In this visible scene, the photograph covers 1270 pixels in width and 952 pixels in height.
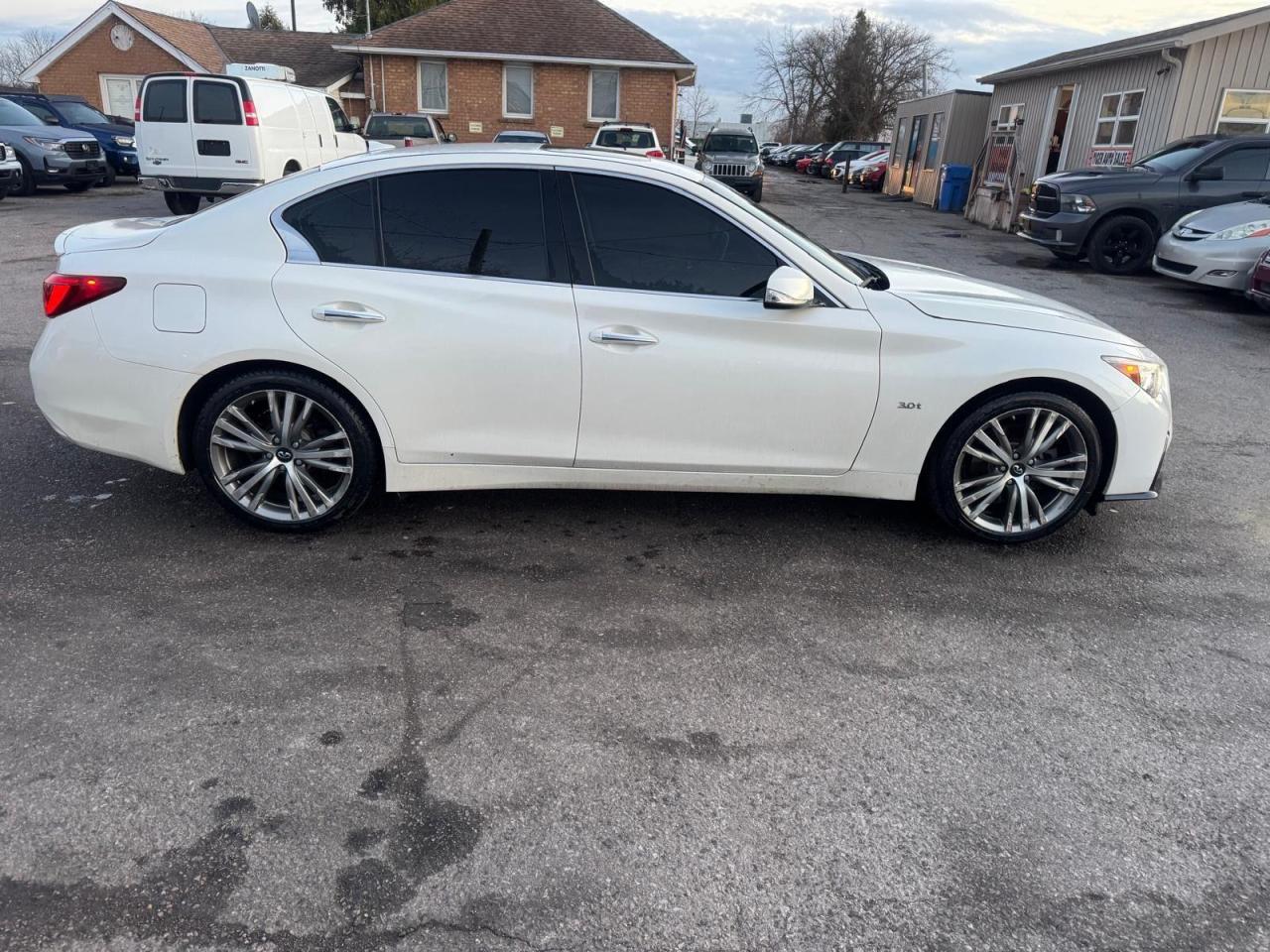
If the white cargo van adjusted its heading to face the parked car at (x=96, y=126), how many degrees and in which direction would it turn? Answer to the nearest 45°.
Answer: approximately 45° to its left

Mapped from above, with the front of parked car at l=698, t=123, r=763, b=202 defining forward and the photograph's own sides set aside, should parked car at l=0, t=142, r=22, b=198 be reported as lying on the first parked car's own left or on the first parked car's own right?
on the first parked car's own right

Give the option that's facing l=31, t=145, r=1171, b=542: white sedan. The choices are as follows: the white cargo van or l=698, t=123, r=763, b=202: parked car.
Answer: the parked car

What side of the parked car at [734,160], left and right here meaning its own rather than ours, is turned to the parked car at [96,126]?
right

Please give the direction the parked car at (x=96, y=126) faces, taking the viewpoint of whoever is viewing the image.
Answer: facing the viewer and to the right of the viewer

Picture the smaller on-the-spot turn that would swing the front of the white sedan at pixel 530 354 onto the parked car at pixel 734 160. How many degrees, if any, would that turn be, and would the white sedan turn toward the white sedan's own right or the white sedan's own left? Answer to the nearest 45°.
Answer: approximately 90° to the white sedan's own left

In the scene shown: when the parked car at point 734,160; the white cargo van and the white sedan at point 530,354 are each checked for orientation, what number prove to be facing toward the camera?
1

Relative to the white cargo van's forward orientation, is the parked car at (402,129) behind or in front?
in front

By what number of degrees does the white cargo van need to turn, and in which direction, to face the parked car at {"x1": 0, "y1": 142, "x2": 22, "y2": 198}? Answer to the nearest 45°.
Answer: approximately 90° to its left

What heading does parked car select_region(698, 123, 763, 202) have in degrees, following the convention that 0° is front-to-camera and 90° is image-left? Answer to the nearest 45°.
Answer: approximately 0°

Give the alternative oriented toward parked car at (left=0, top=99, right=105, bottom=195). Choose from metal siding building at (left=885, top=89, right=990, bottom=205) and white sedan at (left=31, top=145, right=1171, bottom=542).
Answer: the metal siding building

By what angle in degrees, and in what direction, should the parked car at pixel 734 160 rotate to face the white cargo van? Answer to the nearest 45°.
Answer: approximately 45° to its right

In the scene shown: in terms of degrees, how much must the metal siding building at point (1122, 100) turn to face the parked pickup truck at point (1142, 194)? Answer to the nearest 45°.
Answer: approximately 45° to its left

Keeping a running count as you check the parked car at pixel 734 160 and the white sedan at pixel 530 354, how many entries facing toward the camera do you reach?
1

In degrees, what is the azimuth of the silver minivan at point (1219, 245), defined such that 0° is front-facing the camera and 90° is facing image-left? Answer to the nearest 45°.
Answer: approximately 45°
